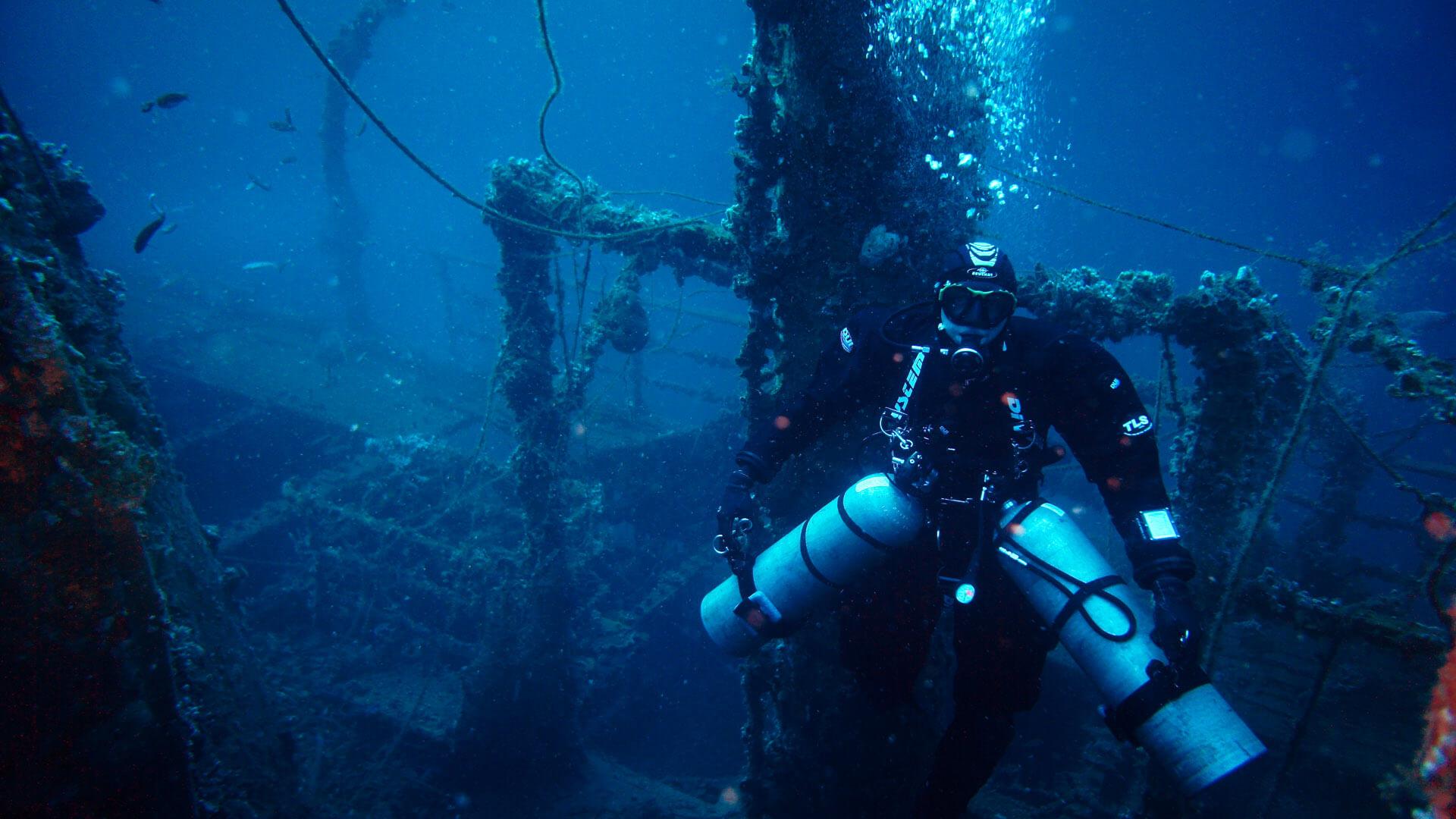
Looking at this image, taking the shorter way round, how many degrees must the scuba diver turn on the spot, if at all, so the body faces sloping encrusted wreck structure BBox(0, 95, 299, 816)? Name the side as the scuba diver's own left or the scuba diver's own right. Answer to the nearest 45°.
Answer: approximately 45° to the scuba diver's own right

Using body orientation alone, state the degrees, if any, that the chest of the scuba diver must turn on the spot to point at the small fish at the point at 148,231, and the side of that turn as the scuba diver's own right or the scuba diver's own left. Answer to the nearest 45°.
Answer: approximately 90° to the scuba diver's own right

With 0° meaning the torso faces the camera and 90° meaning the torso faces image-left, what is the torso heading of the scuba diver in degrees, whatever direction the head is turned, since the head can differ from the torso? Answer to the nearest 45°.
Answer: approximately 0°
